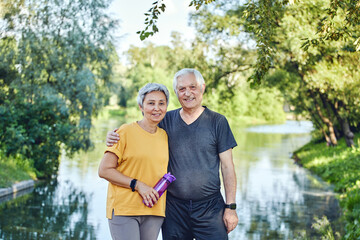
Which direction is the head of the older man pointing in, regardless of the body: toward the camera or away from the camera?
toward the camera

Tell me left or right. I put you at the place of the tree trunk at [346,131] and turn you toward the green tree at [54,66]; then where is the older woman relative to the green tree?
left

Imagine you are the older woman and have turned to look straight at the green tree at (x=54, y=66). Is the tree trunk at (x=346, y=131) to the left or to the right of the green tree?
right

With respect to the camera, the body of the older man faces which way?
toward the camera

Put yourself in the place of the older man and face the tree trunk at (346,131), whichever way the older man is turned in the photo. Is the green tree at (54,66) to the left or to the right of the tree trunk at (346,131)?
left

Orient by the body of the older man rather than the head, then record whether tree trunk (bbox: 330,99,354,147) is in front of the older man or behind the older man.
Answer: behind

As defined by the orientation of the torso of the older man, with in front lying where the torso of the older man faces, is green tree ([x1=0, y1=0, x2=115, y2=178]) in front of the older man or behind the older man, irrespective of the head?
behind
